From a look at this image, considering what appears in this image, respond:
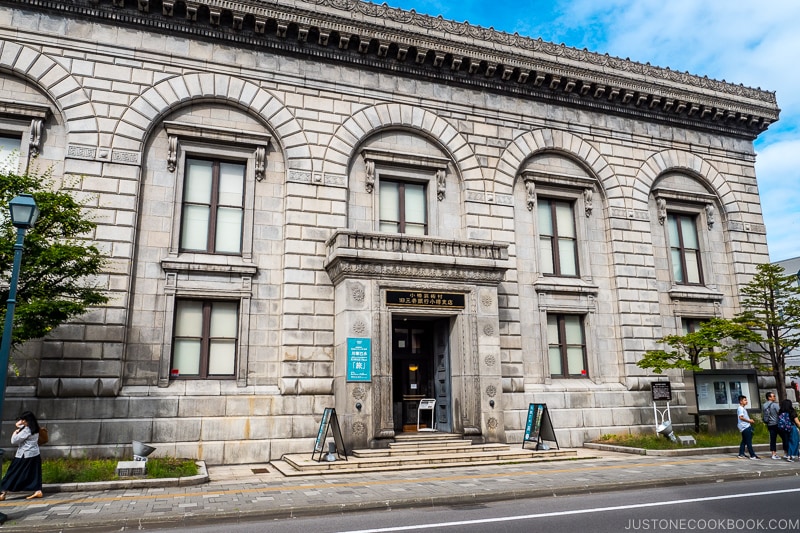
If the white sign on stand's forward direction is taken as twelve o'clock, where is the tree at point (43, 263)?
The tree is roughly at 2 o'clock from the white sign on stand.

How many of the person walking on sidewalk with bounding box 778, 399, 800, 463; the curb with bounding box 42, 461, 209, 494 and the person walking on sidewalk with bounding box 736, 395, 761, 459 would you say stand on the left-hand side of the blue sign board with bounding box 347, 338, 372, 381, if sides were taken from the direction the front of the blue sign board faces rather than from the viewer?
2

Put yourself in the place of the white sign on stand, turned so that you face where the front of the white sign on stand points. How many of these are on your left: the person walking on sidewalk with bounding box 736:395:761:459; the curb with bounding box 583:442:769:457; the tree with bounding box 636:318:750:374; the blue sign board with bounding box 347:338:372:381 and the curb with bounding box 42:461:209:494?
3

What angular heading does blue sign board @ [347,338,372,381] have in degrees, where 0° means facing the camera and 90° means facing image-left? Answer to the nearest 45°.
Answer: approximately 0°

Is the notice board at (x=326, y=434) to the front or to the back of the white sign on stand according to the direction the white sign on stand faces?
to the front
